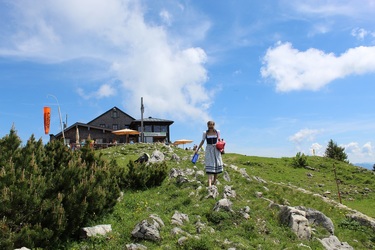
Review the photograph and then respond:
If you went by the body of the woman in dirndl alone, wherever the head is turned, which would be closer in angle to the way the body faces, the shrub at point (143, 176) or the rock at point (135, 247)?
the rock

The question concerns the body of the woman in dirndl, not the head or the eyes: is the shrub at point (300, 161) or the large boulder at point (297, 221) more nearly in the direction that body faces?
the large boulder

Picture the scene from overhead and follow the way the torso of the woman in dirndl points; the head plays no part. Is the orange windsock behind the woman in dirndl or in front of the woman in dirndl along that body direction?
behind

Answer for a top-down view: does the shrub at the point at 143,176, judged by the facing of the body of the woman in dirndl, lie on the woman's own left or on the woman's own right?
on the woman's own right

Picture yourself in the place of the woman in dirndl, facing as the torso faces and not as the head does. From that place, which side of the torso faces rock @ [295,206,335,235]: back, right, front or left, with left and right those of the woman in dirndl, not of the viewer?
left

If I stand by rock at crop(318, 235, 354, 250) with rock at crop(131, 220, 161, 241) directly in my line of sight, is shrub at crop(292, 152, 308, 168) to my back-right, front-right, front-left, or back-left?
back-right

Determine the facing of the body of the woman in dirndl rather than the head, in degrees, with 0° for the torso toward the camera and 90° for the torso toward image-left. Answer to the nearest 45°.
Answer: approximately 0°

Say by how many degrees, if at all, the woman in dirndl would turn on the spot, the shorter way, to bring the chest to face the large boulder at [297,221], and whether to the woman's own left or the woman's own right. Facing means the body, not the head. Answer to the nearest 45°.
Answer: approximately 45° to the woman's own left

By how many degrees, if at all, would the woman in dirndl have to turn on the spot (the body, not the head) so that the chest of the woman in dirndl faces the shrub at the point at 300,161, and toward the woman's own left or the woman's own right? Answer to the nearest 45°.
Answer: approximately 135° to the woman's own left

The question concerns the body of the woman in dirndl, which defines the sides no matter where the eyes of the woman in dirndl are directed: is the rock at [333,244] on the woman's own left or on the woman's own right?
on the woman's own left

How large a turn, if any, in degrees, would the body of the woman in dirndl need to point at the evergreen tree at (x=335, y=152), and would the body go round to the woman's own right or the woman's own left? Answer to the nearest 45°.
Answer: approximately 135° to the woman's own left

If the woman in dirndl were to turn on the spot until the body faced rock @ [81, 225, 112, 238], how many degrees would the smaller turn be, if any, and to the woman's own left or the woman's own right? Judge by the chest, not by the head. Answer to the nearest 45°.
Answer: approximately 45° to the woman's own right
